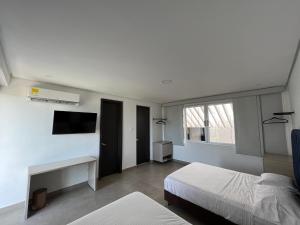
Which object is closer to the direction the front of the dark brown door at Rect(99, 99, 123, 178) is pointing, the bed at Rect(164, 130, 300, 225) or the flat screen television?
the bed

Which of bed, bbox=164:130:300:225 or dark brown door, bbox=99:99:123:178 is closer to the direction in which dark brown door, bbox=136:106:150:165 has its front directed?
the bed

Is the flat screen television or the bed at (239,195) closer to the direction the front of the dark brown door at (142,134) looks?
the bed

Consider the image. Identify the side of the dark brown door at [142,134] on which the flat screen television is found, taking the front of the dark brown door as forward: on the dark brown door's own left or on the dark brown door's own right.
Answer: on the dark brown door's own right

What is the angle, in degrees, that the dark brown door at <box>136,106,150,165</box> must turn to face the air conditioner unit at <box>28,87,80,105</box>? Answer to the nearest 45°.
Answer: approximately 90° to its right

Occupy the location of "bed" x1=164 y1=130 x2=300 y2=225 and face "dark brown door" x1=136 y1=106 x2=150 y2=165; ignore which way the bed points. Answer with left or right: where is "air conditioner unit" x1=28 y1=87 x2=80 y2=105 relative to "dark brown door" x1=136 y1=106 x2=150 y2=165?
left

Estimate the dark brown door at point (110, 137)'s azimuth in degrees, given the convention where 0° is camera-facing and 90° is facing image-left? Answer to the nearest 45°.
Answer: approximately 315°

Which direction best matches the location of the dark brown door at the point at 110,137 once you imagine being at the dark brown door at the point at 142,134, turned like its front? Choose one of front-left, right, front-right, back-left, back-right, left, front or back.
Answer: right

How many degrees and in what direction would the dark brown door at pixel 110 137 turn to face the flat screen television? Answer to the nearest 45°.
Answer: approximately 90° to its right

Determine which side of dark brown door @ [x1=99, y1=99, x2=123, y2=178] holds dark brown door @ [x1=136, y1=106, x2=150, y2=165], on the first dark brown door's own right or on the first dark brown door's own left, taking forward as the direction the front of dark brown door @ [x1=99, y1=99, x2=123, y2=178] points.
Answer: on the first dark brown door's own left

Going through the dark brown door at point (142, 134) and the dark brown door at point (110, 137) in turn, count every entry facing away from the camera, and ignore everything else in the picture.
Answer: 0
